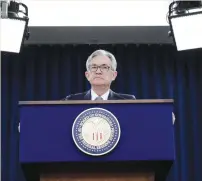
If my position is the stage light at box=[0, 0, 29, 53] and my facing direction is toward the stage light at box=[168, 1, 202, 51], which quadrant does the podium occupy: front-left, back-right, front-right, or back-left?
front-right

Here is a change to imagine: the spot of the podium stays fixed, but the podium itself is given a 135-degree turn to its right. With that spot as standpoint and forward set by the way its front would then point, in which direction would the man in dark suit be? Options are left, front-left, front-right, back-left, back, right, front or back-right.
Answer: front-right

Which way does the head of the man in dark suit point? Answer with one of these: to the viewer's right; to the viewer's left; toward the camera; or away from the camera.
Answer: toward the camera

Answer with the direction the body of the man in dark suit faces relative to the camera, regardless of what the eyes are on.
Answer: toward the camera

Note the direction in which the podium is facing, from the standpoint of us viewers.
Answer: facing the viewer

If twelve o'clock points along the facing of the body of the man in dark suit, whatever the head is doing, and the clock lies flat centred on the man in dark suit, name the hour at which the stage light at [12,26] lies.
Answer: The stage light is roughly at 5 o'clock from the man in dark suit.

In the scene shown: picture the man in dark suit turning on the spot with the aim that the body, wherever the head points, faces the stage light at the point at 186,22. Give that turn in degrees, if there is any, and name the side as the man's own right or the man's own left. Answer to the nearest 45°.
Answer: approximately 135° to the man's own left
